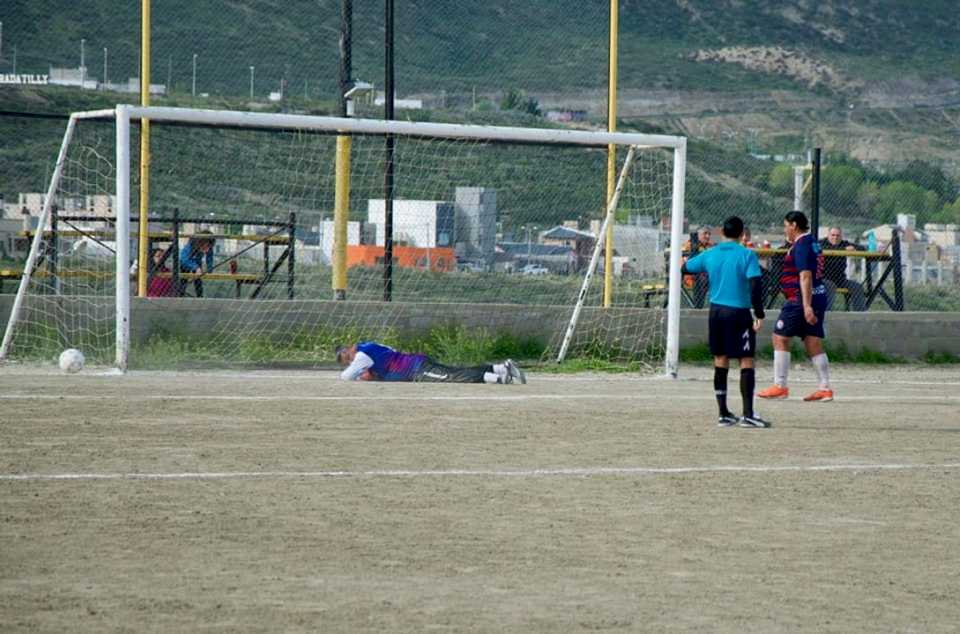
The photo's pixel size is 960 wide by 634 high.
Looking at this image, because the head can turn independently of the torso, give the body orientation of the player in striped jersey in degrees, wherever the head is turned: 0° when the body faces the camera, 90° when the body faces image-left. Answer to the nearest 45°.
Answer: approximately 90°

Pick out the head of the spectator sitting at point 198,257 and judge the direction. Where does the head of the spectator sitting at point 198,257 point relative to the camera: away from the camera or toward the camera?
toward the camera

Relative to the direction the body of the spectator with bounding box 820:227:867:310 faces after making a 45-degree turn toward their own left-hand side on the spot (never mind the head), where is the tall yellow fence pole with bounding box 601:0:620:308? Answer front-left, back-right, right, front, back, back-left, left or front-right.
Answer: right

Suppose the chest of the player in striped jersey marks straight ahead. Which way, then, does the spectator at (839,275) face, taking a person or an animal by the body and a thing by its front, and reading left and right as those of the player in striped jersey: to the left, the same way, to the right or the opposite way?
to the left

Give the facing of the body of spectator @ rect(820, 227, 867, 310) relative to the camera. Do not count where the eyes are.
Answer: toward the camera

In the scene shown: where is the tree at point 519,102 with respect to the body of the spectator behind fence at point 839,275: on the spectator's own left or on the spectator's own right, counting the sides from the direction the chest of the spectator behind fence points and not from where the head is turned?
on the spectator's own right

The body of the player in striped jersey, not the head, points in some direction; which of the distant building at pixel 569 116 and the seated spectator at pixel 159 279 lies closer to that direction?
the seated spectator

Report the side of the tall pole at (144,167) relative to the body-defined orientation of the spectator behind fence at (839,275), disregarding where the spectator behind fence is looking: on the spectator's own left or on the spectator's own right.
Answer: on the spectator's own right

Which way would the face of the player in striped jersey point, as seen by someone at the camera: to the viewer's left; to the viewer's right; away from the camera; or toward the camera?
to the viewer's left

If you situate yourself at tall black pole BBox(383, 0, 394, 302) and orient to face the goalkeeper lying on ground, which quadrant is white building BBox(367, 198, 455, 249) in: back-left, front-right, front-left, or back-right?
back-left

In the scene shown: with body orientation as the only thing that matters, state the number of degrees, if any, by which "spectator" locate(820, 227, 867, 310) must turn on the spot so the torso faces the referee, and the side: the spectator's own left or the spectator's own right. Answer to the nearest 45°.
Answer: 0° — they already face them

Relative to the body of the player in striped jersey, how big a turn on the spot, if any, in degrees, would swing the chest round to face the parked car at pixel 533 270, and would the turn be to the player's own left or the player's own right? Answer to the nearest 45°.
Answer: approximately 45° to the player's own right
